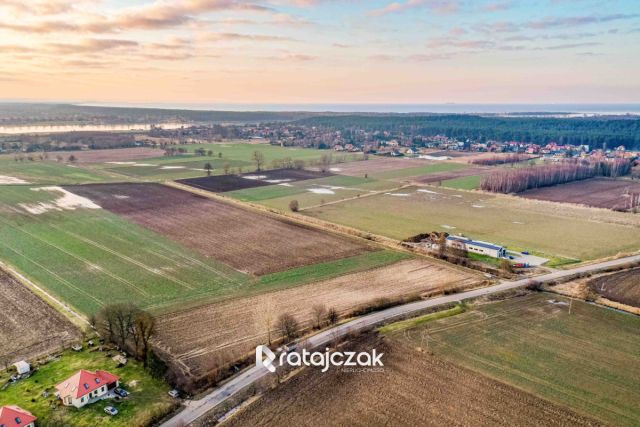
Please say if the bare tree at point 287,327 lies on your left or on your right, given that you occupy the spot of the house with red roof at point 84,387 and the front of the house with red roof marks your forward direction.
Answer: on your left

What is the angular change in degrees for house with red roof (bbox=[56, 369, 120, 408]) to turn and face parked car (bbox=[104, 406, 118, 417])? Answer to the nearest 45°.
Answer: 0° — it already faces it

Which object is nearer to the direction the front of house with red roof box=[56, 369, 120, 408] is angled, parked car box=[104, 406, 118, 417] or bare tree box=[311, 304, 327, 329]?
the parked car

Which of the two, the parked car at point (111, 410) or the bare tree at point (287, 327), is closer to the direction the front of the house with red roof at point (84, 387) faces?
the parked car

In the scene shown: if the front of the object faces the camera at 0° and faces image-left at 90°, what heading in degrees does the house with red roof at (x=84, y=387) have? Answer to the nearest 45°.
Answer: approximately 315°
